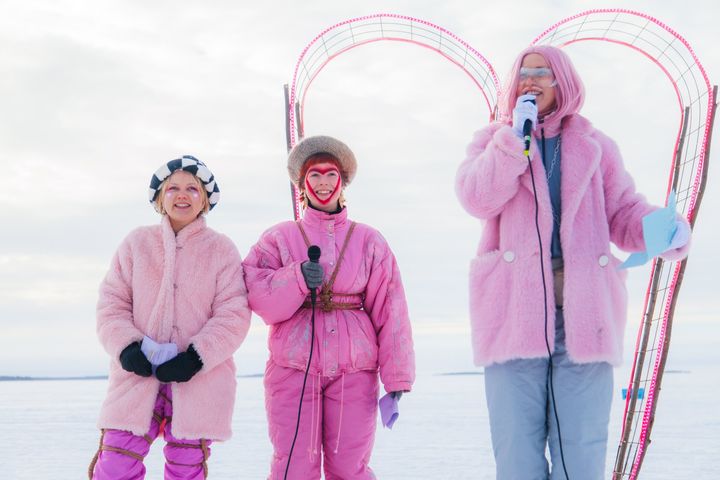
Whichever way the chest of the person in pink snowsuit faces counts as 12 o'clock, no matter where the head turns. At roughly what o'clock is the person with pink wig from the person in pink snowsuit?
The person with pink wig is roughly at 10 o'clock from the person in pink snowsuit.

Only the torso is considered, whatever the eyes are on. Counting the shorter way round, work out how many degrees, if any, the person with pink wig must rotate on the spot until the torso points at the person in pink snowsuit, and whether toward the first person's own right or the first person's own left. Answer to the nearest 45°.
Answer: approximately 90° to the first person's own right

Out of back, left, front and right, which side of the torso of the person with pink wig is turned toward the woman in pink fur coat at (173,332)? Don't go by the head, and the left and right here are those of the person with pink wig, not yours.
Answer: right

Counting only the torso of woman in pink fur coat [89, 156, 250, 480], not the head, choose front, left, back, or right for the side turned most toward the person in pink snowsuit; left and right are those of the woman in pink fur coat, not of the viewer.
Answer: left

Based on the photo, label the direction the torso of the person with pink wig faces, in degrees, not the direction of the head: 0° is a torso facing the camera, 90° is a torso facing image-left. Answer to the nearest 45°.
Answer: approximately 0°

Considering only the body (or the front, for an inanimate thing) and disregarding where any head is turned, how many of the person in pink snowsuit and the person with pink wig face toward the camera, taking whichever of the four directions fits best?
2

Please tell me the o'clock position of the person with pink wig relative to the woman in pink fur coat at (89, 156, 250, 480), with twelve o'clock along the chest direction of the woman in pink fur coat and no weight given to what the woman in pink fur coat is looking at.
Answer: The person with pink wig is roughly at 10 o'clock from the woman in pink fur coat.

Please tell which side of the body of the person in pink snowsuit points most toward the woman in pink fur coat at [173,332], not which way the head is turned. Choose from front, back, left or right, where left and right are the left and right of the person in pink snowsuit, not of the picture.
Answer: right
